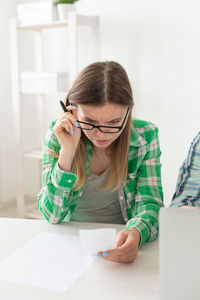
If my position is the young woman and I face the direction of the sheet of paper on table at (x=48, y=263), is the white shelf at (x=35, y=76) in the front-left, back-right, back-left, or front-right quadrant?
back-right

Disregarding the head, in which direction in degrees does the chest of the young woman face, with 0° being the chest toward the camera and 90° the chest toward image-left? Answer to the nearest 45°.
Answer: approximately 0°

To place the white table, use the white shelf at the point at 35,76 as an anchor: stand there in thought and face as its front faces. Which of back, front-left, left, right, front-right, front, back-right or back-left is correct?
front-left

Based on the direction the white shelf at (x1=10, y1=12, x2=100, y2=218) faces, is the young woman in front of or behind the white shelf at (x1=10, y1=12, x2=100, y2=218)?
in front

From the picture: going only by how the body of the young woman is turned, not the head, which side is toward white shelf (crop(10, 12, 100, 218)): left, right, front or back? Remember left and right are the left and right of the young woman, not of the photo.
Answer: back

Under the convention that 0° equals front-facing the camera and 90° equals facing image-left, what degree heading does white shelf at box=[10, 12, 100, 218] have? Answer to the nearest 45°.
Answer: approximately 315°
